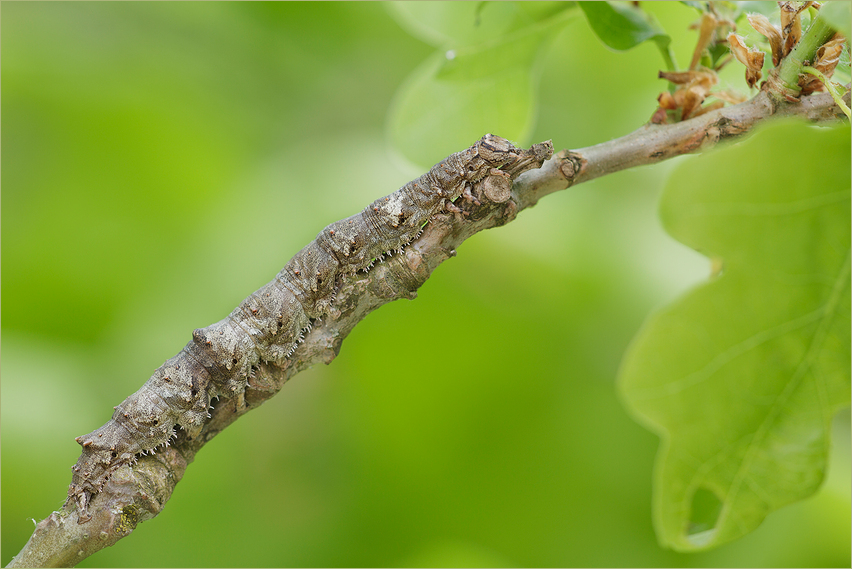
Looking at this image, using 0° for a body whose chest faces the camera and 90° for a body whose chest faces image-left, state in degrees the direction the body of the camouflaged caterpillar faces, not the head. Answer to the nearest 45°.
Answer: approximately 270°
